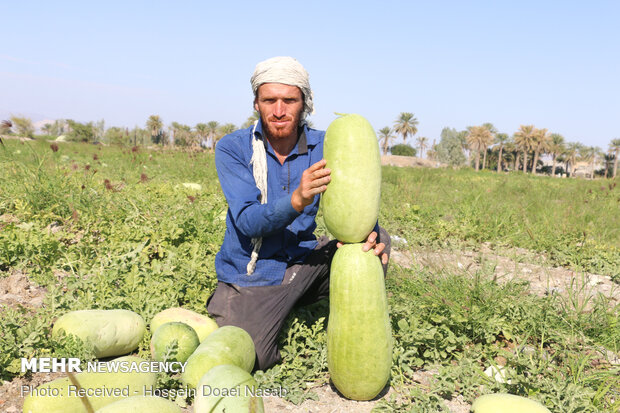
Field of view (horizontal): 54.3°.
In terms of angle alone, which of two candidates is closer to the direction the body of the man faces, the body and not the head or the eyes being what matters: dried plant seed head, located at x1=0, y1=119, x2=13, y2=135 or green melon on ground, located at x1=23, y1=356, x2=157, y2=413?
the green melon on ground

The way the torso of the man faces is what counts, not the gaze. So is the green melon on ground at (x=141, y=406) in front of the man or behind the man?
in front

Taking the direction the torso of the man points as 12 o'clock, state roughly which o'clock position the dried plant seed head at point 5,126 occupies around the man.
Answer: The dried plant seed head is roughly at 4 o'clock from the man.

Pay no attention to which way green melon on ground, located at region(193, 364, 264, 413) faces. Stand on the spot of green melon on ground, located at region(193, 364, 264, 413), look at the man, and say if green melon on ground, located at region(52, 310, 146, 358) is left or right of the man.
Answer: left

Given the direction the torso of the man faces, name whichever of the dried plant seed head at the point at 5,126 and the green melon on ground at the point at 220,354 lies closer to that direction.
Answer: the green melon on ground

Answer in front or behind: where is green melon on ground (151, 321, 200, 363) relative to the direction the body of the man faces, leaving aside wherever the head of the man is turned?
in front

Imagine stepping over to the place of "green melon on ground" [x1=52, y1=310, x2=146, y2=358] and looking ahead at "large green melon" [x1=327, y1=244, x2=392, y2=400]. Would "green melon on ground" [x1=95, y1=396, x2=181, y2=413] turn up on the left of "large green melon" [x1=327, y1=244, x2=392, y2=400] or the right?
right

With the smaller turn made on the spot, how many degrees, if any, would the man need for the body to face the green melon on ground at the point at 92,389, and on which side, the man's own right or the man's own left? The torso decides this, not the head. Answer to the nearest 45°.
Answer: approximately 45° to the man's own right

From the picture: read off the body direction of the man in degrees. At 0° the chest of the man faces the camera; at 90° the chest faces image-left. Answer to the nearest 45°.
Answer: approximately 0°

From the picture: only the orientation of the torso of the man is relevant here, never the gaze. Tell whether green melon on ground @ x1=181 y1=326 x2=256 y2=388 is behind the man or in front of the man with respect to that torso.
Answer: in front
